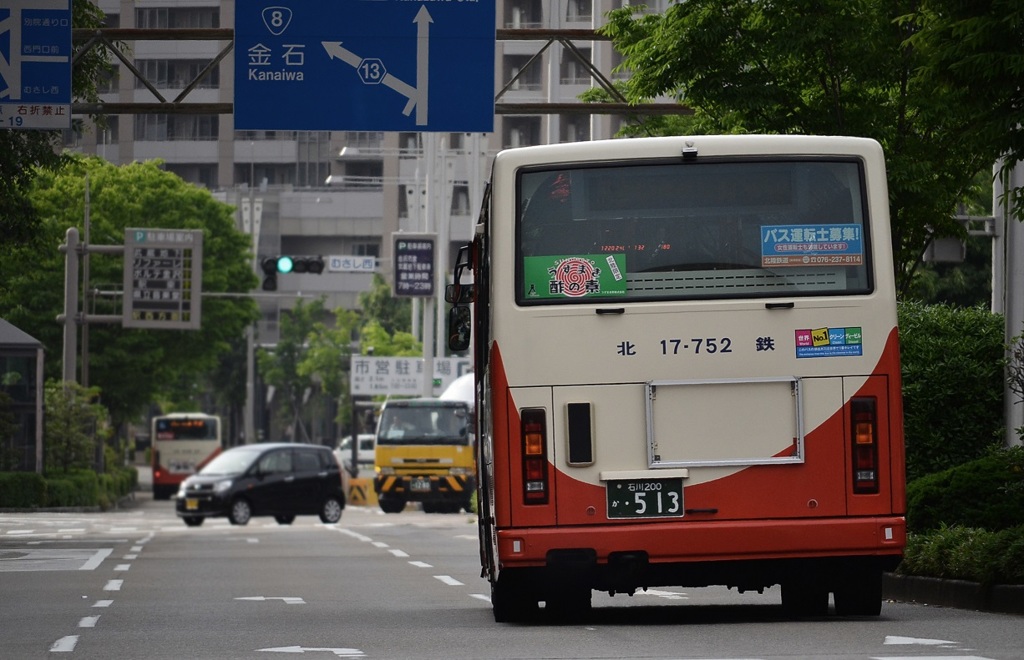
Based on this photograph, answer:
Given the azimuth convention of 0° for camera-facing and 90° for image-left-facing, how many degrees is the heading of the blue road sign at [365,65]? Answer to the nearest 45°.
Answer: approximately 0°

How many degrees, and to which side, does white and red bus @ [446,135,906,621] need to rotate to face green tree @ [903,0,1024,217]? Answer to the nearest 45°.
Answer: approximately 45° to its right

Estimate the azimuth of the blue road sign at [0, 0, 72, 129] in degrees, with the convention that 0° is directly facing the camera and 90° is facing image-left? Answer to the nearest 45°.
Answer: approximately 0°

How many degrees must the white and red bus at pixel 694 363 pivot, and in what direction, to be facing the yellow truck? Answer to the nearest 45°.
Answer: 0° — it already faces it

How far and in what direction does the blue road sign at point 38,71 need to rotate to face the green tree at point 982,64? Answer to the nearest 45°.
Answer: approximately 45° to its left

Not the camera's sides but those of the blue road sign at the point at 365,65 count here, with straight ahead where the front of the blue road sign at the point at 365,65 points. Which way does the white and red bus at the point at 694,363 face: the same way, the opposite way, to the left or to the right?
the opposite way

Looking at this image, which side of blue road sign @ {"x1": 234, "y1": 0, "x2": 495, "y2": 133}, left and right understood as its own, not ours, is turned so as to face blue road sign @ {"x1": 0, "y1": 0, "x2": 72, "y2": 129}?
right

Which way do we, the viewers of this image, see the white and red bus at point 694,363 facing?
facing away from the viewer
